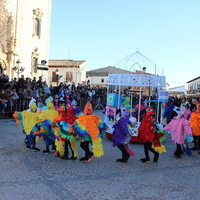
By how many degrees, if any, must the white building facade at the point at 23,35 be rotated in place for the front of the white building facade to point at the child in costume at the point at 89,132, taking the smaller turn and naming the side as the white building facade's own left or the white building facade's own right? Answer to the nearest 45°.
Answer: approximately 45° to the white building facade's own right

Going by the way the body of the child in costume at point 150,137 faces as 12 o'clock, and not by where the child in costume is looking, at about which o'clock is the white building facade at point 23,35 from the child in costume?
The white building facade is roughly at 2 o'clock from the child in costume.

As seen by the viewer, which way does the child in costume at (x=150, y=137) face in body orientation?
to the viewer's left

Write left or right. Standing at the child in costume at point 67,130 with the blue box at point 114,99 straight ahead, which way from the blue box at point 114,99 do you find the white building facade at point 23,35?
left

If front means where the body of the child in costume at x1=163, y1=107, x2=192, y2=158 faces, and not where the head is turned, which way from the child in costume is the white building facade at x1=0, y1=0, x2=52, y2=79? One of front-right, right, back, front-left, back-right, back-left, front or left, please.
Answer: right

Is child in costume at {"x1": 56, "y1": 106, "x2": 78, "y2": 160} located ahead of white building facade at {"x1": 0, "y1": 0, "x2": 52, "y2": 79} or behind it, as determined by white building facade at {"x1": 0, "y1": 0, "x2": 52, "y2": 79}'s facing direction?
ahead

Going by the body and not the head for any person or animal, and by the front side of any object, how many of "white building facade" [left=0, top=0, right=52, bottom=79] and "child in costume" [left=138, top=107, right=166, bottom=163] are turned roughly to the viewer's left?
1

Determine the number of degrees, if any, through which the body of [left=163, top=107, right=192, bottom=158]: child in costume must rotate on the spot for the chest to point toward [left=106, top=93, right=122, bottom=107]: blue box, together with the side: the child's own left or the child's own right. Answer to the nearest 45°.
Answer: approximately 90° to the child's own right

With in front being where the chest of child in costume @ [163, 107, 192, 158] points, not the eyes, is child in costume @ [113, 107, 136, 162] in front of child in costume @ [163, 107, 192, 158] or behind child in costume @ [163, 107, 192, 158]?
in front

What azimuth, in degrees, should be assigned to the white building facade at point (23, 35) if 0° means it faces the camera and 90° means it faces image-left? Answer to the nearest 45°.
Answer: approximately 315°

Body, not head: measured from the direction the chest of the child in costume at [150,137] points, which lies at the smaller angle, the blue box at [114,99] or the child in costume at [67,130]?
the child in costume
